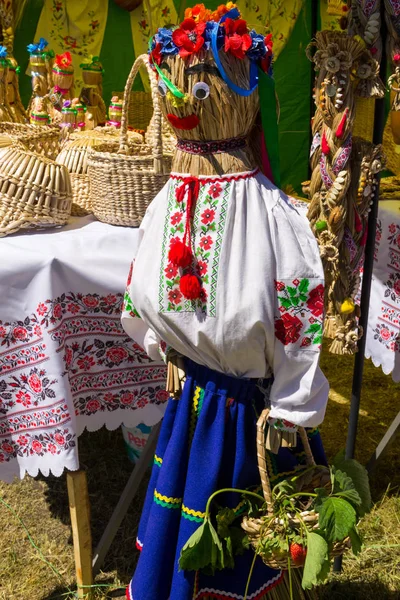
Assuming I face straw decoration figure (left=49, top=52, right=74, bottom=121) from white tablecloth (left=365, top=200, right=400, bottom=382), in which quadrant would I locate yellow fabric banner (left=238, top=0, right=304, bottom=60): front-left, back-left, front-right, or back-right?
front-right

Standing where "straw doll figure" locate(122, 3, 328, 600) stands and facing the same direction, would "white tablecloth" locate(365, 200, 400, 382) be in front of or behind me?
behind

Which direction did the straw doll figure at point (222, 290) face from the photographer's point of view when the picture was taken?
facing the viewer and to the left of the viewer

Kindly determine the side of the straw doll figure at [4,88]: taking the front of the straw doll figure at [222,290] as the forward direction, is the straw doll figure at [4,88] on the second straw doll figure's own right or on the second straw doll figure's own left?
on the second straw doll figure's own right

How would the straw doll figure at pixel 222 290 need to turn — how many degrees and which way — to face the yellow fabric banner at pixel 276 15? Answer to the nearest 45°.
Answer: approximately 135° to its right

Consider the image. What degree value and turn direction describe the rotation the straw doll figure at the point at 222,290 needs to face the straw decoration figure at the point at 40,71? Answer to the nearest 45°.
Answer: approximately 90° to its right

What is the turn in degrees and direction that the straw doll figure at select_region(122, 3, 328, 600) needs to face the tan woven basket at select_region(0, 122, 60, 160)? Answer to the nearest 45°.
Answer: approximately 90° to its right

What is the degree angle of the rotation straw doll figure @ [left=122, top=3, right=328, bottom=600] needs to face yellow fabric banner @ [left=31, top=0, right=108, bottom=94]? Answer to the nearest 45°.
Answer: approximately 135° to its right

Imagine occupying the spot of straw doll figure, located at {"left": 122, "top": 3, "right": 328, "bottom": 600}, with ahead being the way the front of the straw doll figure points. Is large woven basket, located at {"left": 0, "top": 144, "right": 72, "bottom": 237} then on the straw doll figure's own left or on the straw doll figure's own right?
on the straw doll figure's own right

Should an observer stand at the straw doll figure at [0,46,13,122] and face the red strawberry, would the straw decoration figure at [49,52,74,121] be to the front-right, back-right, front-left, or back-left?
front-left

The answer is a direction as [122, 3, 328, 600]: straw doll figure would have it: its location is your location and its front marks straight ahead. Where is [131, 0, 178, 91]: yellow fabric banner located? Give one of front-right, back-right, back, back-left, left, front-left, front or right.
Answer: back-right

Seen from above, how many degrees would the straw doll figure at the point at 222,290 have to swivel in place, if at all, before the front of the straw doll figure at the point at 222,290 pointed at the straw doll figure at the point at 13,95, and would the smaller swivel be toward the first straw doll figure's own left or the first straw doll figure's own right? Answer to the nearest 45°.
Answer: approximately 90° to the first straw doll figure's own right

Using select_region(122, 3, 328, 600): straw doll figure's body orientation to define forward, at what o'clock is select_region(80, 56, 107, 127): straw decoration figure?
The straw decoration figure is roughly at 4 o'clock from the straw doll figure.
